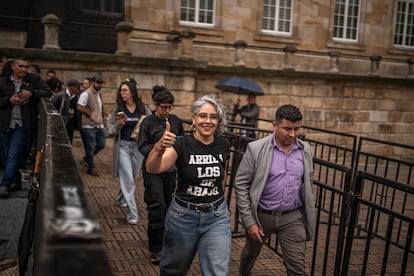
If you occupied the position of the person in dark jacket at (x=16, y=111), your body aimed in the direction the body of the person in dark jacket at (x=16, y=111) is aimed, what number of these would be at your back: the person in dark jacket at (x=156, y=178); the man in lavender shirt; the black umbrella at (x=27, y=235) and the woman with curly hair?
0

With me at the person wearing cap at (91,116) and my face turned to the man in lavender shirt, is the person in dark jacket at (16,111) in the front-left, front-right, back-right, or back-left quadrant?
front-right

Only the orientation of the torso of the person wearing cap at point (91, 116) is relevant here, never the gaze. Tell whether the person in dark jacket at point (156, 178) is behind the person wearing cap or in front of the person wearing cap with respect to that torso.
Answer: in front

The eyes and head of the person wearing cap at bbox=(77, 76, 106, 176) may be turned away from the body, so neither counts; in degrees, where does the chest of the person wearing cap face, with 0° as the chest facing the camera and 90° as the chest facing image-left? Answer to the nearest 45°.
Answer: approximately 315°

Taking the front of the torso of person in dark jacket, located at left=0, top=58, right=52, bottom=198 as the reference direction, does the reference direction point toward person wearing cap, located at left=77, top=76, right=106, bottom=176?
no

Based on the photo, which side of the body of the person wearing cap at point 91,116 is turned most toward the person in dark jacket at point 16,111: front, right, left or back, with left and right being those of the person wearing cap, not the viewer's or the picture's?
right

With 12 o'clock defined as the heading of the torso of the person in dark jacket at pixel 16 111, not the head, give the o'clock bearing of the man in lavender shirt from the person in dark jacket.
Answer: The man in lavender shirt is roughly at 11 o'clock from the person in dark jacket.

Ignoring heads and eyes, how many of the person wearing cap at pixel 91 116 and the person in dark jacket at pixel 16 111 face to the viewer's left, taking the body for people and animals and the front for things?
0

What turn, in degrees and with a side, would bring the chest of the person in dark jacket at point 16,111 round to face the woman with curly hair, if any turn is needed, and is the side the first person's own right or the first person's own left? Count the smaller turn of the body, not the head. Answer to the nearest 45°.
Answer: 0° — they already face them

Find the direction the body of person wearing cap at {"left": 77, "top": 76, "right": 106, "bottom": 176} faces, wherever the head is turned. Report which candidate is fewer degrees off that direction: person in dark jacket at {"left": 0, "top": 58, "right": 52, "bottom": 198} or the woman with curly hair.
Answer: the woman with curly hair

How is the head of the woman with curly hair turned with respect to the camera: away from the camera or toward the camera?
toward the camera

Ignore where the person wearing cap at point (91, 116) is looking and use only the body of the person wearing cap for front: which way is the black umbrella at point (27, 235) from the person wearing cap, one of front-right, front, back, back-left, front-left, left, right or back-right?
front-right

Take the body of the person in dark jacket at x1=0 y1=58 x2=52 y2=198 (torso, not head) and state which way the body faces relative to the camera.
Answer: toward the camera

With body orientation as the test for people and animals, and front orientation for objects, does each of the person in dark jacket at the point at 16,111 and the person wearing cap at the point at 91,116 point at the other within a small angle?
no
